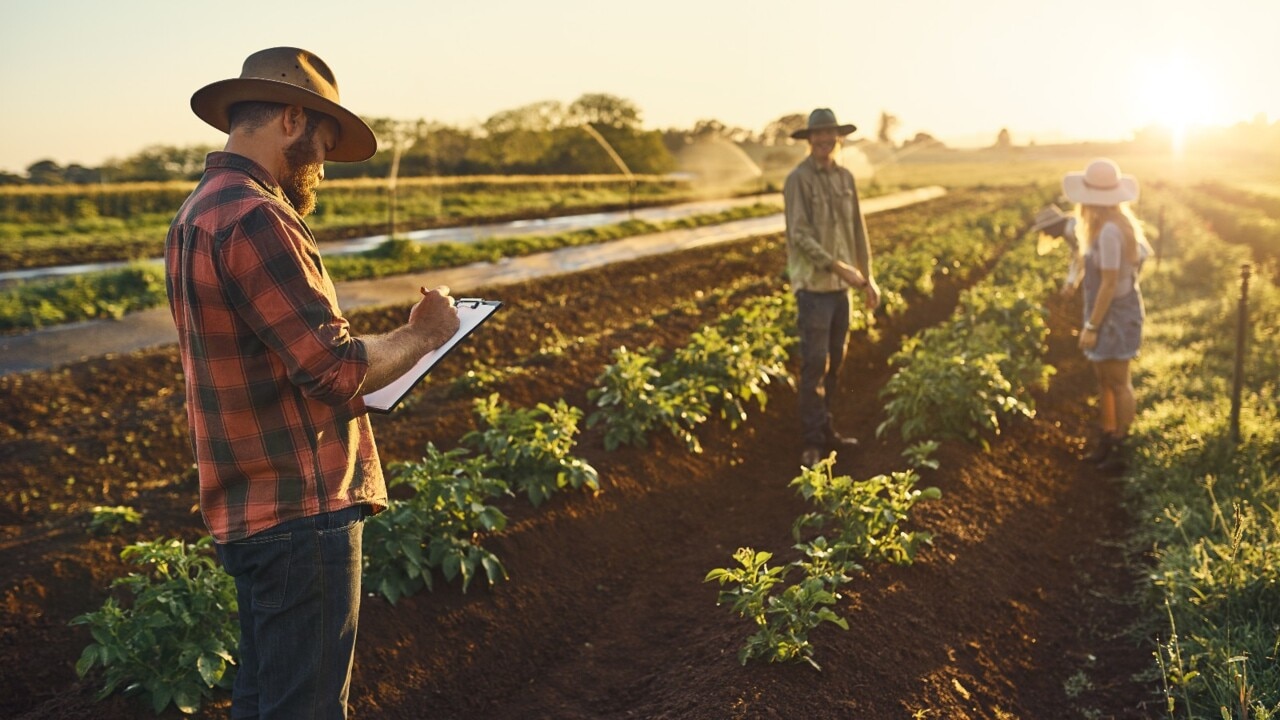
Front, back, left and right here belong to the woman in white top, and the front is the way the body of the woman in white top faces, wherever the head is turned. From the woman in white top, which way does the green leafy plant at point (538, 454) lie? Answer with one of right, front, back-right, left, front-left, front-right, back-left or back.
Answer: front-left

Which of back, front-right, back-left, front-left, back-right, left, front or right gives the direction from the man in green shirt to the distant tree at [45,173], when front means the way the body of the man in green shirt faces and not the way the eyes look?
back

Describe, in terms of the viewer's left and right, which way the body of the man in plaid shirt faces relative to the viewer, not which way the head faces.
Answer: facing away from the viewer and to the right of the viewer

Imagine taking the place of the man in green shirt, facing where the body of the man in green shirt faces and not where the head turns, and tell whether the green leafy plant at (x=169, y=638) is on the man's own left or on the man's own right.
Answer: on the man's own right

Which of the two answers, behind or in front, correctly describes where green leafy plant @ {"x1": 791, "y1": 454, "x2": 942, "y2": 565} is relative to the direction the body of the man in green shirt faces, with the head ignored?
in front

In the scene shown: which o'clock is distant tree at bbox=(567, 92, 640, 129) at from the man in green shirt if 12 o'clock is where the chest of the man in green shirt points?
The distant tree is roughly at 7 o'clock from the man in green shirt.

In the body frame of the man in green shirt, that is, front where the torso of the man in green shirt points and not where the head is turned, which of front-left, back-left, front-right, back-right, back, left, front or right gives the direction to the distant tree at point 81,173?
back

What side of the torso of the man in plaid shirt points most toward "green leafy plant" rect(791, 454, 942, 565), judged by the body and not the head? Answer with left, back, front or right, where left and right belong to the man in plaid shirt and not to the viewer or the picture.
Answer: front

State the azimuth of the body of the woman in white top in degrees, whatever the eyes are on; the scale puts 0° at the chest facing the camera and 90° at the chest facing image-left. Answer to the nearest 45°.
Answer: approximately 90°
